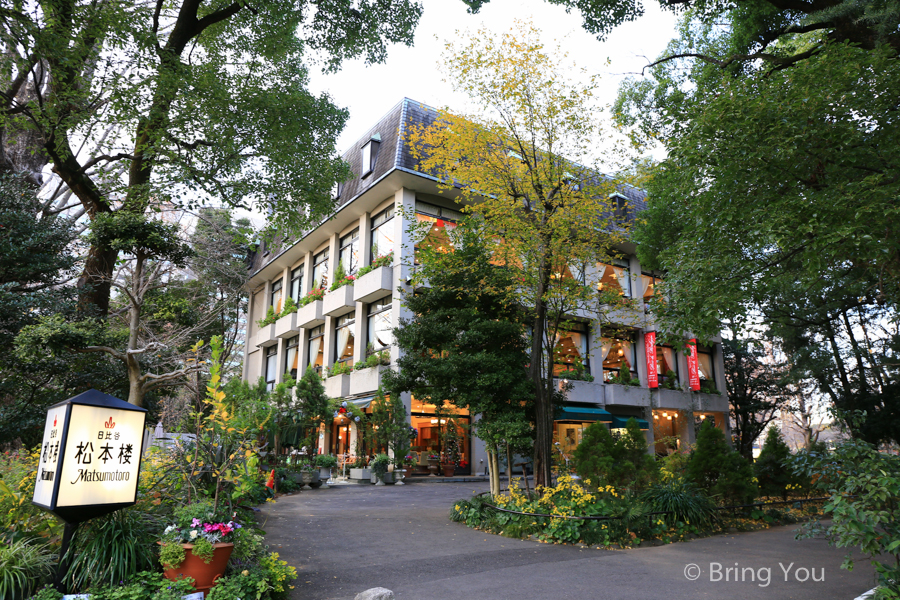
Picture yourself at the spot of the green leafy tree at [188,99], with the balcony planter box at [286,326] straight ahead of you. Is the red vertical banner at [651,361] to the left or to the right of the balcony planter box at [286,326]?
right

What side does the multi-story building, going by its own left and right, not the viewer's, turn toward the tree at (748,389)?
left

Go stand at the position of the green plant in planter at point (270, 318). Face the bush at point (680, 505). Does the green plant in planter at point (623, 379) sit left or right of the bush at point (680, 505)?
left

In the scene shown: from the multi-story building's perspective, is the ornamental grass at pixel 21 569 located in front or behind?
in front

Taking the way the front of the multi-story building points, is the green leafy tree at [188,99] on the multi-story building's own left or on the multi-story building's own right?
on the multi-story building's own right

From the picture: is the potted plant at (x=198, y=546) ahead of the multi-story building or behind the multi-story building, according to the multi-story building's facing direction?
ahead

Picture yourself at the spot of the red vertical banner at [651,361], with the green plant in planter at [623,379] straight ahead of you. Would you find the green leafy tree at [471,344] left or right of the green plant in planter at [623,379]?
left

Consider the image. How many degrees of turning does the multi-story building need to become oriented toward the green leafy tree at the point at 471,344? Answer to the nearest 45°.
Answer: approximately 45° to its left

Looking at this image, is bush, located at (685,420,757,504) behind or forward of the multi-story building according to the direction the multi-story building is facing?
forward

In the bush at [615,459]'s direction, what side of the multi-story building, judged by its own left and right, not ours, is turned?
front

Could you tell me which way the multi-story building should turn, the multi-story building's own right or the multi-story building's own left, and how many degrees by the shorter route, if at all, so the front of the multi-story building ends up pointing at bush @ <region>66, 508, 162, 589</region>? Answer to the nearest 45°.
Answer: approximately 45° to the multi-story building's own left

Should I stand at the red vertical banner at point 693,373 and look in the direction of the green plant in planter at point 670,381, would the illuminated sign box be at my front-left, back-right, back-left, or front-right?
front-left

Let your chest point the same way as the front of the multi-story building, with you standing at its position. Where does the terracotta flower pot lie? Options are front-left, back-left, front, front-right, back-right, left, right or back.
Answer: front-right

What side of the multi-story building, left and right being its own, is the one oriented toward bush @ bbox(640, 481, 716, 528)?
front
